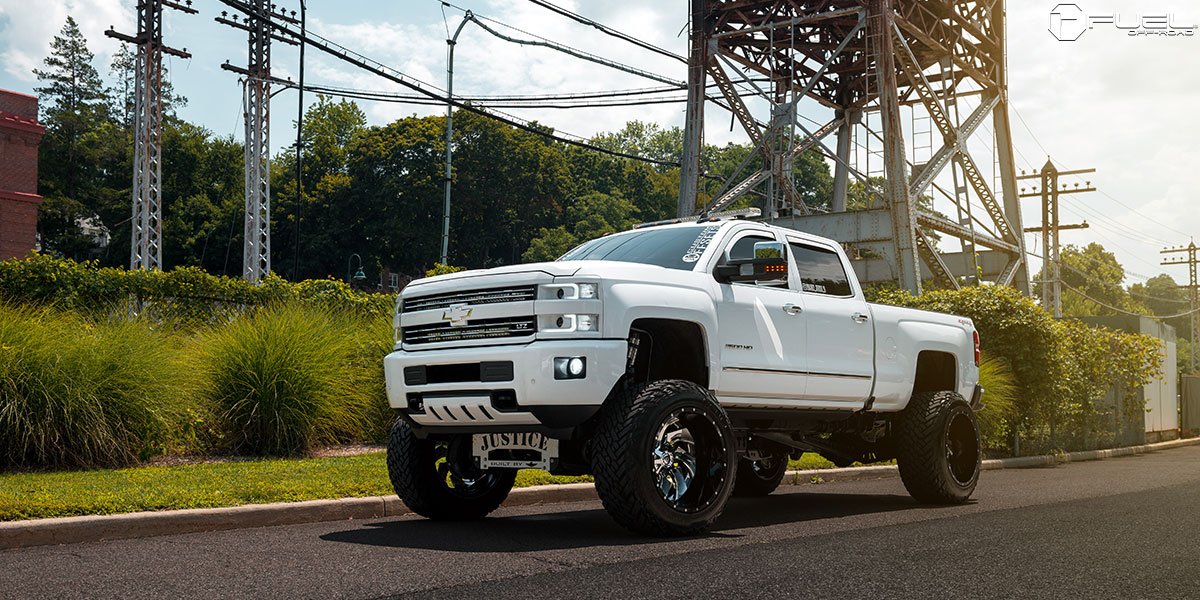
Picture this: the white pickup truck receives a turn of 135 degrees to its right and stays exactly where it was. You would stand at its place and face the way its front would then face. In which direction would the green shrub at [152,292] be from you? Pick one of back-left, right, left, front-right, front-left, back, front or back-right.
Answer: front-left

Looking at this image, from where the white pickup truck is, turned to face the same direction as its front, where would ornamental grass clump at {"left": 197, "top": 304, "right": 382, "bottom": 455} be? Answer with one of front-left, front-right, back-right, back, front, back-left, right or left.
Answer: right

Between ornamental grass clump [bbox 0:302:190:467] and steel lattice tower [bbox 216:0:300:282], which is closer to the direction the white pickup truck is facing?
the ornamental grass clump

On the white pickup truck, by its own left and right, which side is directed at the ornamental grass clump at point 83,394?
right

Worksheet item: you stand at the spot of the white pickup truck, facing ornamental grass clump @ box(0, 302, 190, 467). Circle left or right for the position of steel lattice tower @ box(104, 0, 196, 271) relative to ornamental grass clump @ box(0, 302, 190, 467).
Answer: right

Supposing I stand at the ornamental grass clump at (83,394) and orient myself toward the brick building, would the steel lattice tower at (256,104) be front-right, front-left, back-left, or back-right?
front-right

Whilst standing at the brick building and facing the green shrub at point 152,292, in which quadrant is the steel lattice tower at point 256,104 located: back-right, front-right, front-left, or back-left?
front-left

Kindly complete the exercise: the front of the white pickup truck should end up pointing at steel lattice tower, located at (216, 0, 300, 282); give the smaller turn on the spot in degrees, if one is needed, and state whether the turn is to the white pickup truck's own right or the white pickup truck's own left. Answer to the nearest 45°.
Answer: approximately 90° to the white pickup truck's own right

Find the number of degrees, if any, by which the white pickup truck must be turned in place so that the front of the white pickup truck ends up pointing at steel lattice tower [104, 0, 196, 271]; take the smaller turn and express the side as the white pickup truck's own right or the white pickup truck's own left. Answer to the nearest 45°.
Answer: approximately 90° to the white pickup truck's own right

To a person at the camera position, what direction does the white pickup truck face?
facing the viewer and to the left of the viewer

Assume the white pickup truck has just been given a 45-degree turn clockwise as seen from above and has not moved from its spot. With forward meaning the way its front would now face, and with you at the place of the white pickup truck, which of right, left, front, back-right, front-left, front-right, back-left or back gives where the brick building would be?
front-right

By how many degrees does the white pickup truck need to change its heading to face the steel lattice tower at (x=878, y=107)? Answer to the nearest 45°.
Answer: approximately 135° to its right

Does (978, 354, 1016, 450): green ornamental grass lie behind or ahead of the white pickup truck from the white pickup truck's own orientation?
behind

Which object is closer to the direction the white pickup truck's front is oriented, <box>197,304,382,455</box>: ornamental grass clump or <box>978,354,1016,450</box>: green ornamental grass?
the ornamental grass clump
